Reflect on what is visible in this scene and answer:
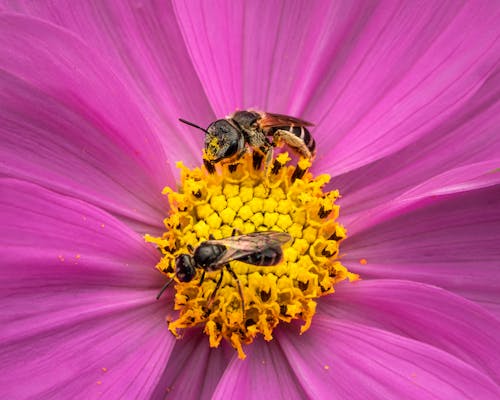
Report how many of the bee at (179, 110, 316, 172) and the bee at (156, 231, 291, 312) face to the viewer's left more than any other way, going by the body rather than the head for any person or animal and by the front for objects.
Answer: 2

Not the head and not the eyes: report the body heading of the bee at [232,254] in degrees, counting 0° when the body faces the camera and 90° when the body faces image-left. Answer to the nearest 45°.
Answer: approximately 90°

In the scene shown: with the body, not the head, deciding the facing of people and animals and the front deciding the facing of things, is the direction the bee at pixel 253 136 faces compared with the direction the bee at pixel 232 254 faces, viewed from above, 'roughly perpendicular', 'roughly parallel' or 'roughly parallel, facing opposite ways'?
roughly parallel

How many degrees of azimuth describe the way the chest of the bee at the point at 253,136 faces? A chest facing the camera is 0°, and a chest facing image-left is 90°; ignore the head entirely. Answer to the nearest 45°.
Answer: approximately 90°
